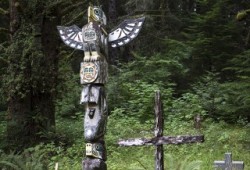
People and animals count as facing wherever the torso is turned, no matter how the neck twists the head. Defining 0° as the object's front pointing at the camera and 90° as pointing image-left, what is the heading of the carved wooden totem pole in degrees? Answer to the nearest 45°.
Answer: approximately 45°

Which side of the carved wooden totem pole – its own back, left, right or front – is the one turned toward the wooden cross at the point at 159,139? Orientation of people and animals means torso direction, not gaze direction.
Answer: left

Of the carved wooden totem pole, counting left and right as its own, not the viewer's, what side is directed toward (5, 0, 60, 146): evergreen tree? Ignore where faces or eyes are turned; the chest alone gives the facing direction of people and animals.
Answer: right

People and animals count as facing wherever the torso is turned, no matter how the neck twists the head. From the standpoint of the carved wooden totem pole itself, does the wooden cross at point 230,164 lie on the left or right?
on its left
